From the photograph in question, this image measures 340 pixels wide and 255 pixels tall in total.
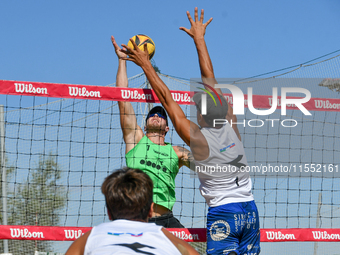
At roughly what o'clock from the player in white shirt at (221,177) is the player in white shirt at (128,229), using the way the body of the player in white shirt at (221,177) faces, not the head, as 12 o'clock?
the player in white shirt at (128,229) is roughly at 8 o'clock from the player in white shirt at (221,177).

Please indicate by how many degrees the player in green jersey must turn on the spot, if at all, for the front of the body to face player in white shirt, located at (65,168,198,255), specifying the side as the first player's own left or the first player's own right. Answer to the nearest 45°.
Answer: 0° — they already face them

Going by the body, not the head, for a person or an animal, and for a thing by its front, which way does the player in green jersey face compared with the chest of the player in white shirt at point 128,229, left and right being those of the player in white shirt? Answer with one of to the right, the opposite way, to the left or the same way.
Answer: the opposite way

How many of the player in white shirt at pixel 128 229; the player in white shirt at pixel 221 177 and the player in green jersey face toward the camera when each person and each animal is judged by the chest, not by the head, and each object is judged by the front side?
1

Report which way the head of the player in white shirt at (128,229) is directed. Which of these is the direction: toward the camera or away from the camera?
away from the camera

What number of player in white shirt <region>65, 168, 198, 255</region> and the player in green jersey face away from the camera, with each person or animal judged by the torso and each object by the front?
1

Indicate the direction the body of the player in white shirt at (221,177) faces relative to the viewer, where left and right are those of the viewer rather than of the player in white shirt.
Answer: facing away from the viewer and to the left of the viewer

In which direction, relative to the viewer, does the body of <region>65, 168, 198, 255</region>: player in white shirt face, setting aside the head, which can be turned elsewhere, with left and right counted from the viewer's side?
facing away from the viewer

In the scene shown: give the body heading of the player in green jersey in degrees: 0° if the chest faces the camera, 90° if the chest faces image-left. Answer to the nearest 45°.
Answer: approximately 0°

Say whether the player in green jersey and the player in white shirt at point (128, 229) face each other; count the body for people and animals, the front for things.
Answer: yes

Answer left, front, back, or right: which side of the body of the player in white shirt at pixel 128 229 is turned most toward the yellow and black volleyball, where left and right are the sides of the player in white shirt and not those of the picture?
front

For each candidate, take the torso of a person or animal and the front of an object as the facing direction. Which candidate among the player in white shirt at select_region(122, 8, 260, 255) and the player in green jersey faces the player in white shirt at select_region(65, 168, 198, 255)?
the player in green jersey

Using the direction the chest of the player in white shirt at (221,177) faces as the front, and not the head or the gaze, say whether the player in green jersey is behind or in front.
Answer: in front
